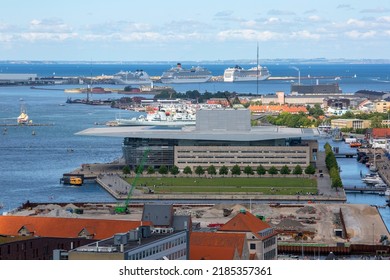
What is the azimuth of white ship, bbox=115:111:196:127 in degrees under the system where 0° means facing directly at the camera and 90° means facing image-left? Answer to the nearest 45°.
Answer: approximately 90°

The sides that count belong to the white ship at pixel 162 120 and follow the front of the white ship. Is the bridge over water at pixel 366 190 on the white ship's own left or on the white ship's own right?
on the white ship's own left

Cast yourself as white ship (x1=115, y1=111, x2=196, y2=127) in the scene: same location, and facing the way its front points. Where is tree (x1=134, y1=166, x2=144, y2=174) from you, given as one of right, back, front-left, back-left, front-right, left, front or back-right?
left

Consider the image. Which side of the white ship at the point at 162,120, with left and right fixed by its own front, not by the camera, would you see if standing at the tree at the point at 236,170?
left

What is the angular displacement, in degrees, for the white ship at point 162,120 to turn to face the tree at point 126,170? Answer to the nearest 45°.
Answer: approximately 90° to its left

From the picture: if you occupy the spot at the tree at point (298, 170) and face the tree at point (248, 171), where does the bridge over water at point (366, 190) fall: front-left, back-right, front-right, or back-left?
back-left

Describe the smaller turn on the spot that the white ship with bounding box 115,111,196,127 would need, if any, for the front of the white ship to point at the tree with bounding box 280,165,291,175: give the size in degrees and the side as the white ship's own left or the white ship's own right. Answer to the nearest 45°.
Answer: approximately 90° to the white ship's own left

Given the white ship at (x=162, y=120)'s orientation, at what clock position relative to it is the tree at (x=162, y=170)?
The tree is roughly at 9 o'clock from the white ship.

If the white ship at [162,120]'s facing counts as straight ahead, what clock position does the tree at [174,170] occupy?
The tree is roughly at 9 o'clock from the white ship.

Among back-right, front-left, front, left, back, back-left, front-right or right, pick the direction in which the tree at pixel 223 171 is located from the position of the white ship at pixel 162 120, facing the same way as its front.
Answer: left

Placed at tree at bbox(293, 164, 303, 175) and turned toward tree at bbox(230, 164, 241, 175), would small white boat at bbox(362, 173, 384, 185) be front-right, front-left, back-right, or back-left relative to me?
back-left

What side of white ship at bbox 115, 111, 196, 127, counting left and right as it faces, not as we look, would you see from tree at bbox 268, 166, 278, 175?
left
